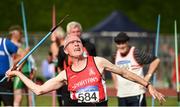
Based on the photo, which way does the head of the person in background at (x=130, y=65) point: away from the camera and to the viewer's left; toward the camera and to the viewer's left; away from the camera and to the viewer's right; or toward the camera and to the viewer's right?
toward the camera and to the viewer's left

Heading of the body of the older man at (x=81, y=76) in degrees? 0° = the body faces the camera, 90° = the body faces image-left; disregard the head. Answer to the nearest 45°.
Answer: approximately 0°

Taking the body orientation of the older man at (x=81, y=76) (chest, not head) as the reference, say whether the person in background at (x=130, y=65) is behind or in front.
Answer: behind

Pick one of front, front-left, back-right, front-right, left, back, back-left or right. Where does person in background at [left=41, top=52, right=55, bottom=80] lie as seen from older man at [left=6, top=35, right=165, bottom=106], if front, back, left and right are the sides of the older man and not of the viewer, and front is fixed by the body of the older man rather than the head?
back

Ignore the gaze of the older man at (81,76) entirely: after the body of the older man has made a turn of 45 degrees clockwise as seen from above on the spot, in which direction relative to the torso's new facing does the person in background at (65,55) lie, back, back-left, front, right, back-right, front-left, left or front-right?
back-right
